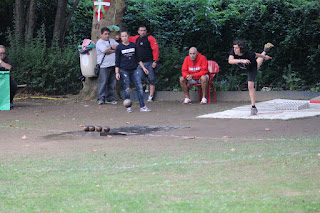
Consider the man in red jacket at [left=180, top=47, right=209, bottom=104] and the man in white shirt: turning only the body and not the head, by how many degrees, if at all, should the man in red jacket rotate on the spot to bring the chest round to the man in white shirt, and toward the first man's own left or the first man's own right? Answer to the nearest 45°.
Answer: approximately 90° to the first man's own right

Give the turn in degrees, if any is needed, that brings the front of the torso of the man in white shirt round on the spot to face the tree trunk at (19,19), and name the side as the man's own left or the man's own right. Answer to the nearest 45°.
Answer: approximately 180°

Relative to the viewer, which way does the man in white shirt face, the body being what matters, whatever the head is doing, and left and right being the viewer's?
facing the viewer and to the right of the viewer

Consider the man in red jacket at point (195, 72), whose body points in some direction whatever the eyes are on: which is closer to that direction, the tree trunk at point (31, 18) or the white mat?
the white mat

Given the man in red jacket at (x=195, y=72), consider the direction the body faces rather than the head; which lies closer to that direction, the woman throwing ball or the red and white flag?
the woman throwing ball

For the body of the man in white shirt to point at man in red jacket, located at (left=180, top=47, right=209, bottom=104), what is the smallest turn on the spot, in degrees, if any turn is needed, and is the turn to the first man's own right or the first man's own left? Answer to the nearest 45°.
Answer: approximately 45° to the first man's own left

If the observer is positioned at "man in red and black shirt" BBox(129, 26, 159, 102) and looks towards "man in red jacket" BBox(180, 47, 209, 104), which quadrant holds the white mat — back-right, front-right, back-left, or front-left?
front-right

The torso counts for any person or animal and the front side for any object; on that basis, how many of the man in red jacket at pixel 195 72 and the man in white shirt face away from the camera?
0

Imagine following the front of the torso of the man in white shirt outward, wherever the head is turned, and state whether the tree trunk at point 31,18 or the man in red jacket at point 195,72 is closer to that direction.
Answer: the man in red jacket

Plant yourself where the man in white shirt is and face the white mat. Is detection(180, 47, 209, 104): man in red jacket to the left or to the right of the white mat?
left

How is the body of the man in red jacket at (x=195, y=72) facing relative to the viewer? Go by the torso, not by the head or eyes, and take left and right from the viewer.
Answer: facing the viewer

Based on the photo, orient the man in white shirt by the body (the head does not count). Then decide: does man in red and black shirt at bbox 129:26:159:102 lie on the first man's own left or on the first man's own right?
on the first man's own left
